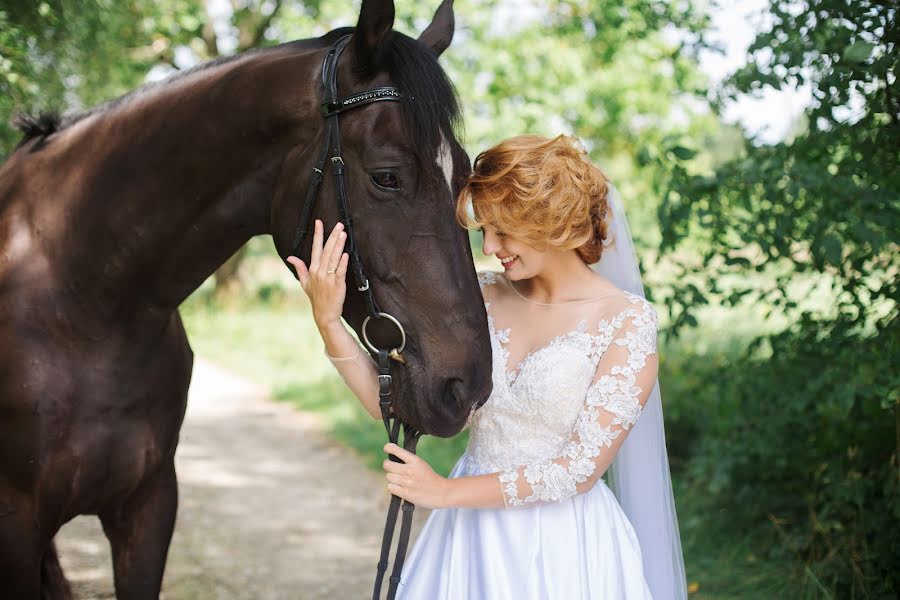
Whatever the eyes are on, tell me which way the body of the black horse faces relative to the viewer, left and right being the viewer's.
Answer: facing the viewer and to the right of the viewer

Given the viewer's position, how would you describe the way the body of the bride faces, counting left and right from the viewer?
facing the viewer and to the left of the viewer
